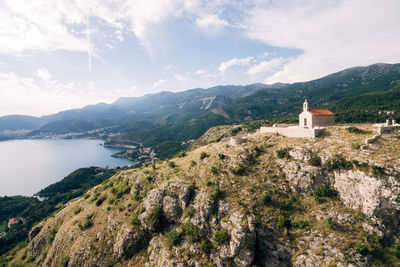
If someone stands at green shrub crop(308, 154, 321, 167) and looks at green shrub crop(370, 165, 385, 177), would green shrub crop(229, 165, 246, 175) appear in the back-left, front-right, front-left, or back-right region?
back-right

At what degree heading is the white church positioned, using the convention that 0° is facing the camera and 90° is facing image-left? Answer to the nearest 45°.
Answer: approximately 45°

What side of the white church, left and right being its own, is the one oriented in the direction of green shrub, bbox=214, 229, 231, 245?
front

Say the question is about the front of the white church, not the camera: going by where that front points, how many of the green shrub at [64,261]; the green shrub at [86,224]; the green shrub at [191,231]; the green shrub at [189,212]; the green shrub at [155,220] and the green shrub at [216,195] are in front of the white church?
6

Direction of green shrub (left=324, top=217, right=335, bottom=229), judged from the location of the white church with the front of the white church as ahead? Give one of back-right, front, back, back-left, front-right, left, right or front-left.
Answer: front-left

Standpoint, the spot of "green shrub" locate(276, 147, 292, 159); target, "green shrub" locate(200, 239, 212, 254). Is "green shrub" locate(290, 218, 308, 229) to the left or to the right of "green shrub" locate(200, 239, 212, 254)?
left

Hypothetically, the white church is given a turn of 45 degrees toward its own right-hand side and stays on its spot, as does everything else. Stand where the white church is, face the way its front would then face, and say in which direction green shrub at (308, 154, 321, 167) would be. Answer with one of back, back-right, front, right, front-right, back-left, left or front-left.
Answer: left

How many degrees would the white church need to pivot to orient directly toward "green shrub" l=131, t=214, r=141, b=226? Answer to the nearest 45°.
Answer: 0° — it already faces it

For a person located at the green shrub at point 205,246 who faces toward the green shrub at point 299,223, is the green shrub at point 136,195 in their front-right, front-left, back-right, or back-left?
back-left

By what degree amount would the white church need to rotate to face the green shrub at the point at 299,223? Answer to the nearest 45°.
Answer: approximately 45° to its left

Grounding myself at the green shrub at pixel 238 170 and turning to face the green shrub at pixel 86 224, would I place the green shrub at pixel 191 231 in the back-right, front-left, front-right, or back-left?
front-left

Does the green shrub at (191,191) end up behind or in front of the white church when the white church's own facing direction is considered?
in front
